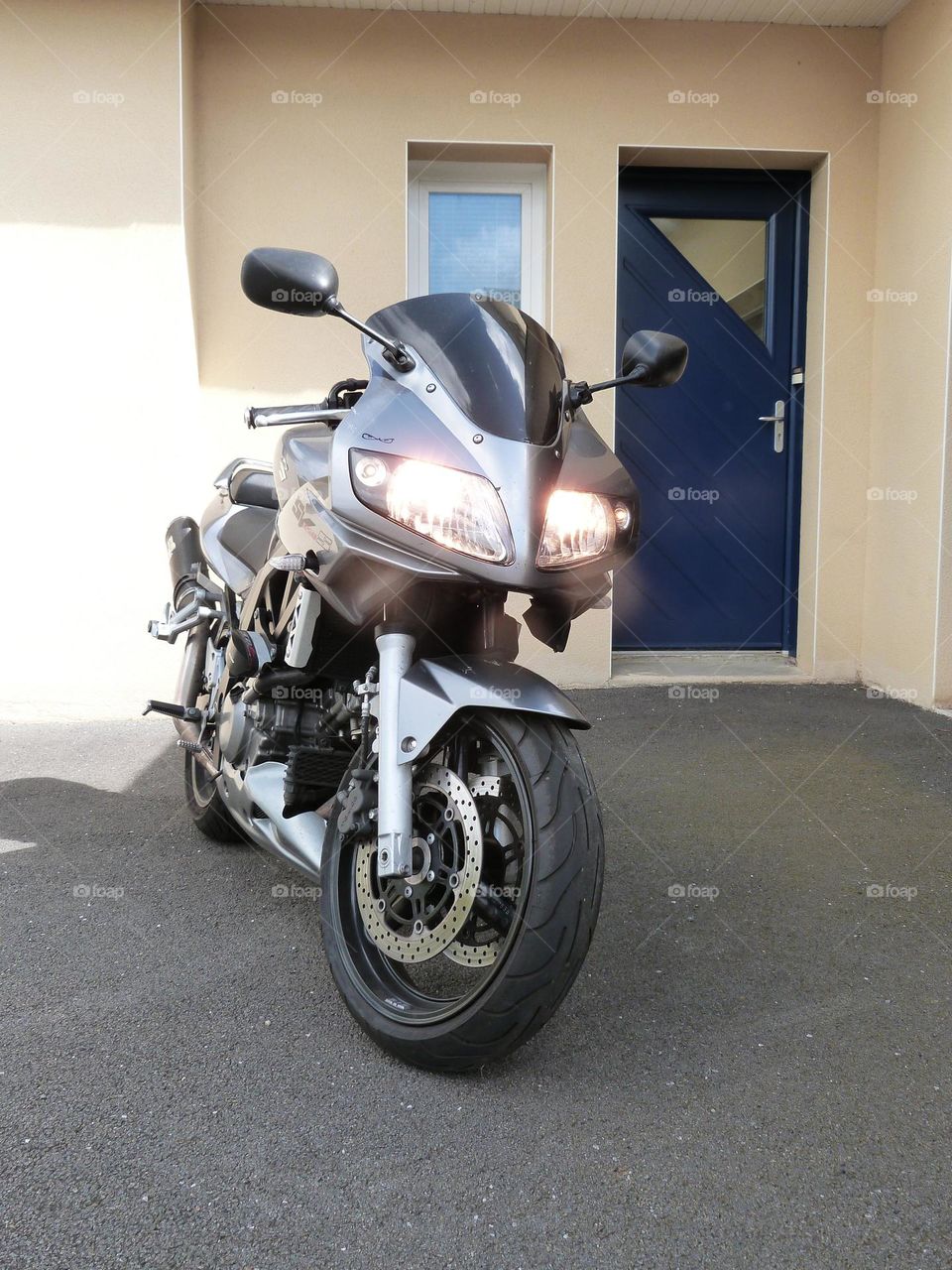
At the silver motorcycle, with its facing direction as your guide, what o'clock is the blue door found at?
The blue door is roughly at 8 o'clock from the silver motorcycle.

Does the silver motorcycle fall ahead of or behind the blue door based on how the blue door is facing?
ahead

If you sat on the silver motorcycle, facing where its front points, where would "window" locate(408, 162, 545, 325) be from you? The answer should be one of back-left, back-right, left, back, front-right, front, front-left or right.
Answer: back-left

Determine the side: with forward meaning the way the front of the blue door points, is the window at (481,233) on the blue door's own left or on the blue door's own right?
on the blue door's own right

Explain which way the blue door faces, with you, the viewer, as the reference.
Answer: facing the viewer

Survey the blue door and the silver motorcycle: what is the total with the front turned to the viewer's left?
0

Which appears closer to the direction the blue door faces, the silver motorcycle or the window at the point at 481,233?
the silver motorcycle
